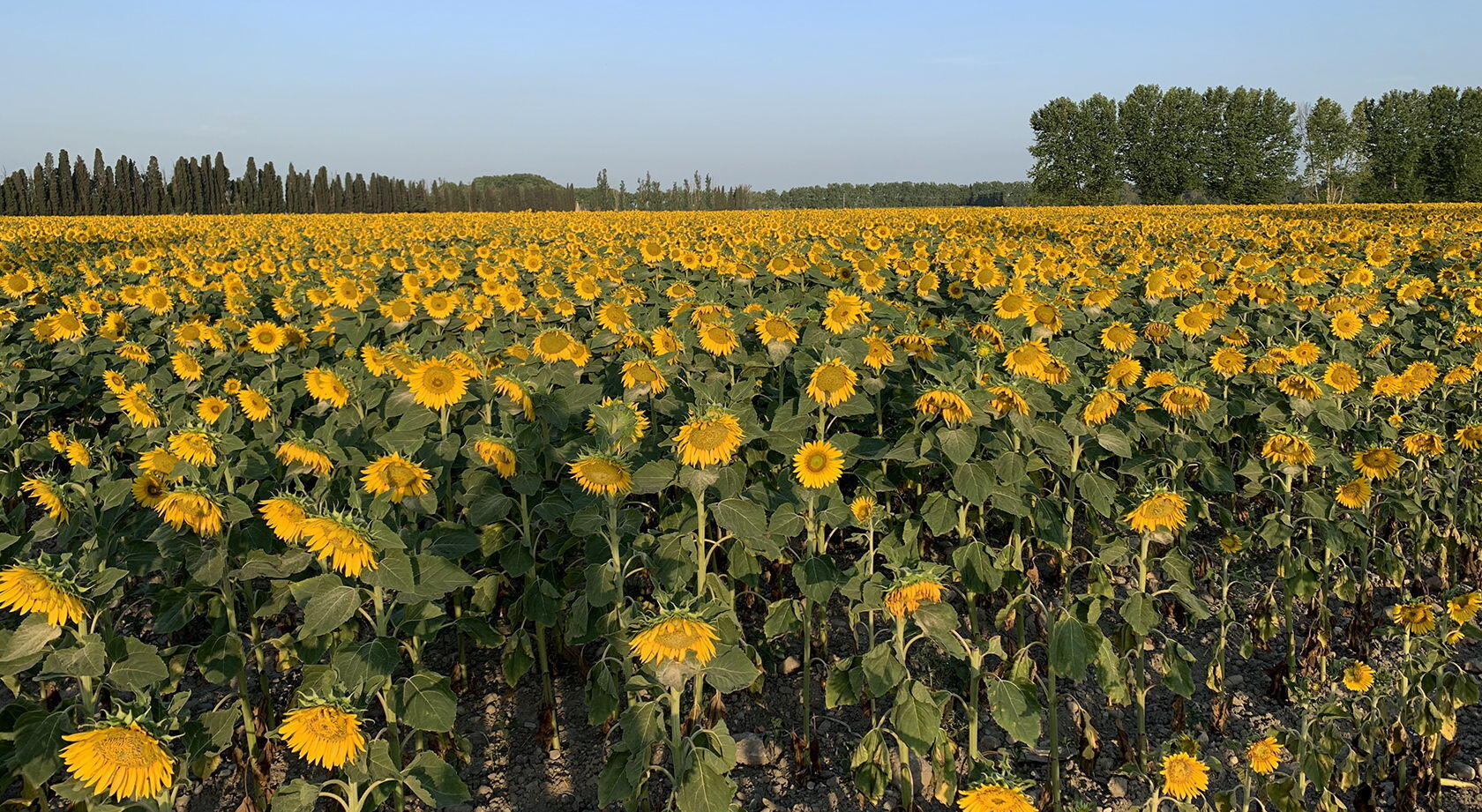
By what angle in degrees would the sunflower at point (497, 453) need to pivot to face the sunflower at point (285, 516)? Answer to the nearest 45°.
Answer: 0° — it already faces it

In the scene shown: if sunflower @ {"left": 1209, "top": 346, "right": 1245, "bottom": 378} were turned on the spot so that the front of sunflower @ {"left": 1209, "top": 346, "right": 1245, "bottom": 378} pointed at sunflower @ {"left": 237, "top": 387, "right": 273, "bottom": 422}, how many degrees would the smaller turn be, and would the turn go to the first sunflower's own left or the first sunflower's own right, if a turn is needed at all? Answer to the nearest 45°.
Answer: approximately 45° to the first sunflower's own right

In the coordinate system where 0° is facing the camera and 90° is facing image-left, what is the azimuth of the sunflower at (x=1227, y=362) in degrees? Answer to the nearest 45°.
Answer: approximately 0°

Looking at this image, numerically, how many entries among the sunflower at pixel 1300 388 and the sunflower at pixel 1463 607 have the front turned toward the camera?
2

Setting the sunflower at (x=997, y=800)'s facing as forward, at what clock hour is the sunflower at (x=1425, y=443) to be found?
the sunflower at (x=1425, y=443) is roughly at 7 o'clock from the sunflower at (x=997, y=800).

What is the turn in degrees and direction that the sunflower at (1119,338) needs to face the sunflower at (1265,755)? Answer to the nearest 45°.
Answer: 0° — it already faces it

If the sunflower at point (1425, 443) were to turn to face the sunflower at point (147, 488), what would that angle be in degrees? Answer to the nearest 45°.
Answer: approximately 45° to its right
